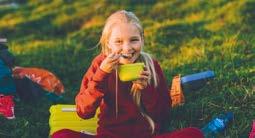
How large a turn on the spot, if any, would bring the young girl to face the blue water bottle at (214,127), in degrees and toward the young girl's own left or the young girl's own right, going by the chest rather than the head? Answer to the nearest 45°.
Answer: approximately 90° to the young girl's own left

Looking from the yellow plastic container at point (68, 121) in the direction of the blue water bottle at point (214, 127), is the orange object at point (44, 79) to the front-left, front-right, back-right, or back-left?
back-left

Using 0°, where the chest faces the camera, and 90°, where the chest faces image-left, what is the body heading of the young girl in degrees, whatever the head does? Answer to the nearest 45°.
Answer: approximately 0°

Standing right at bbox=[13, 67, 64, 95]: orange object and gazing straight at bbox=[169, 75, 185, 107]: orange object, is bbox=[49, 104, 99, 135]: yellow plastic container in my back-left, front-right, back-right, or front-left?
front-right

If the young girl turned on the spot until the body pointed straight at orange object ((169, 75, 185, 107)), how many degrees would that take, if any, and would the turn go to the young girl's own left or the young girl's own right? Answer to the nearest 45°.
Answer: approximately 135° to the young girl's own left

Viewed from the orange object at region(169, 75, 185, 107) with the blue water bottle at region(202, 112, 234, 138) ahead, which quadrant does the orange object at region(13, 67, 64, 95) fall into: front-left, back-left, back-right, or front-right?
back-right
